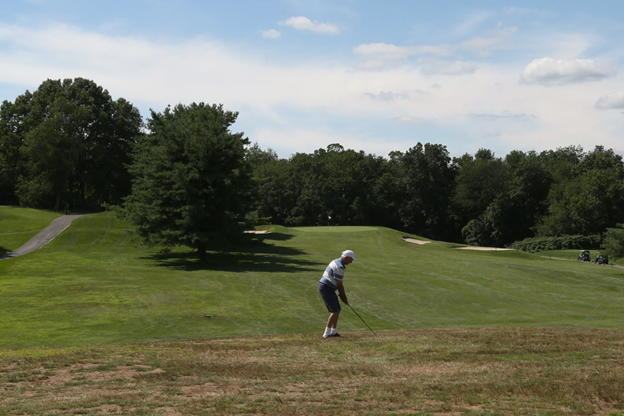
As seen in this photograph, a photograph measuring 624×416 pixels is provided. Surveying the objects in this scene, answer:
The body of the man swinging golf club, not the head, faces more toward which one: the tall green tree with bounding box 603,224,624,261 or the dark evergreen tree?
the tall green tree

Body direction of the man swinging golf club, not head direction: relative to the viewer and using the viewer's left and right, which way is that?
facing to the right of the viewer

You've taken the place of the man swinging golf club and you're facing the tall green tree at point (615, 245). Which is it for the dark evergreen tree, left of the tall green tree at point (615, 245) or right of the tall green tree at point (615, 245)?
left

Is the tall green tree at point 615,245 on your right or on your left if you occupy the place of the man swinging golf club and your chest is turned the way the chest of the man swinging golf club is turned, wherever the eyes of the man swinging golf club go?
on your left

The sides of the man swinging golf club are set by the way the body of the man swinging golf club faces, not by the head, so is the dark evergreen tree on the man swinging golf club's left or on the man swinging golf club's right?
on the man swinging golf club's left

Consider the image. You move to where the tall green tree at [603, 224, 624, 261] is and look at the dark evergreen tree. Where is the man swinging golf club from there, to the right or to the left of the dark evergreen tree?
left
